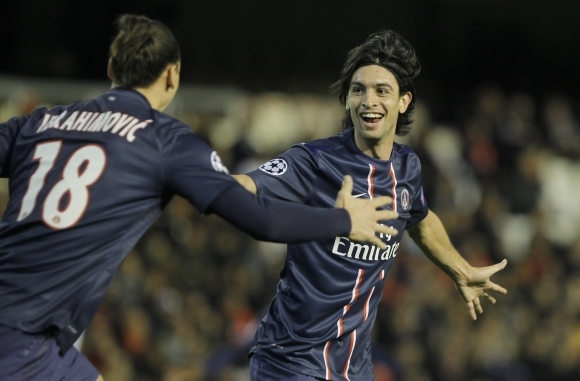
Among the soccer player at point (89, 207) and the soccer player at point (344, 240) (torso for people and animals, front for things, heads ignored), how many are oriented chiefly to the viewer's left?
0

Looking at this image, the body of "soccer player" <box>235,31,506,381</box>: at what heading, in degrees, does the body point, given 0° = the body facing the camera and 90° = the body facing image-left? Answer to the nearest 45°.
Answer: approximately 315°

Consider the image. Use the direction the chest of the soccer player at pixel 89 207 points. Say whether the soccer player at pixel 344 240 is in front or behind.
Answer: in front

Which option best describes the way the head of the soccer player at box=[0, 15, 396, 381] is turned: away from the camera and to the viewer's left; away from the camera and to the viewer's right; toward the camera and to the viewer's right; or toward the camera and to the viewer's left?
away from the camera and to the viewer's right

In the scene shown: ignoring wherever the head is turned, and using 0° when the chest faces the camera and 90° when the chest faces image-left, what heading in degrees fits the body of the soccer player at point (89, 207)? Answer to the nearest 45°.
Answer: approximately 225°

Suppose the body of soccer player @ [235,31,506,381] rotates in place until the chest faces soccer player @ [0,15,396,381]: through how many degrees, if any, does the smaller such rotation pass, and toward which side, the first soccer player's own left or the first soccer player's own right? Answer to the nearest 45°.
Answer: approximately 90° to the first soccer player's own right
